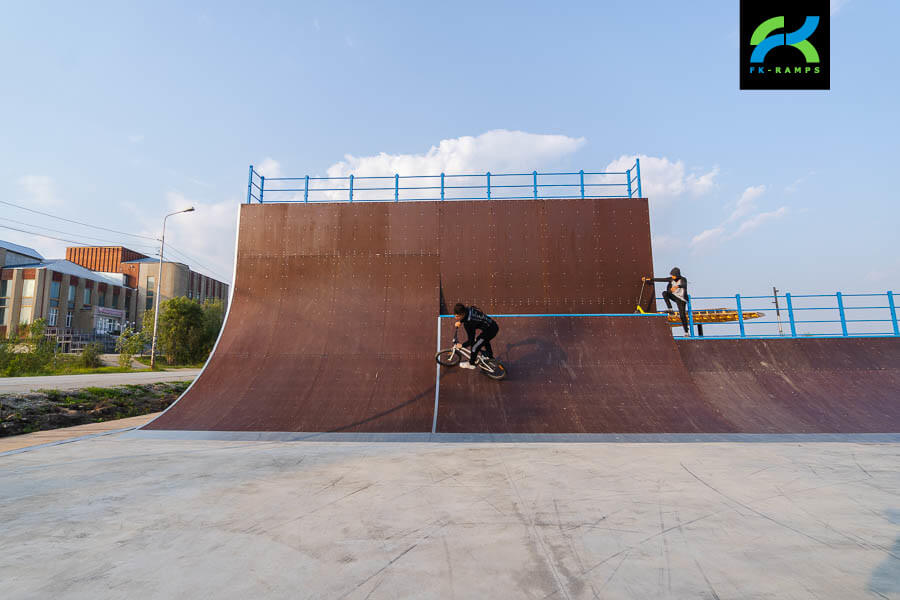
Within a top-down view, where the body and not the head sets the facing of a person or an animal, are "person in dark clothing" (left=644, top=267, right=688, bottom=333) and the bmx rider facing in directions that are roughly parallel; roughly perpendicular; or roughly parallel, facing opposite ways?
roughly parallel

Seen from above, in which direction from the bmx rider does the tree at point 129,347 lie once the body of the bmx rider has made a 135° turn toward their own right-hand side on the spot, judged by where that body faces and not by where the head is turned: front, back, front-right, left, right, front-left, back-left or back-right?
left

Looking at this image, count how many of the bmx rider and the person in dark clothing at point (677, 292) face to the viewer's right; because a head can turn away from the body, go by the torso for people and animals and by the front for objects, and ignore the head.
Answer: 0

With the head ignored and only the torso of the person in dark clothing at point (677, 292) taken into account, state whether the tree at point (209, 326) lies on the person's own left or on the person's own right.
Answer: on the person's own right

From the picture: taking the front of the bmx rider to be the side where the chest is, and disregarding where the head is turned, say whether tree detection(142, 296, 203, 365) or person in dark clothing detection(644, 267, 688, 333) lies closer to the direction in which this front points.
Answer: the tree

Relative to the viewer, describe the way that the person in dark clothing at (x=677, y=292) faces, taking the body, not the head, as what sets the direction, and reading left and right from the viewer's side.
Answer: facing the viewer and to the left of the viewer

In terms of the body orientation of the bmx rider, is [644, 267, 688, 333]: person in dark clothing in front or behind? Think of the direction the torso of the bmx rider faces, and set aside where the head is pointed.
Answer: behind

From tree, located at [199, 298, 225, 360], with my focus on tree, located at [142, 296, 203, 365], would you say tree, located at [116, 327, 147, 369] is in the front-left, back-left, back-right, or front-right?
front-left

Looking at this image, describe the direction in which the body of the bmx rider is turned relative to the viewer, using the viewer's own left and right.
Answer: facing to the left of the viewer

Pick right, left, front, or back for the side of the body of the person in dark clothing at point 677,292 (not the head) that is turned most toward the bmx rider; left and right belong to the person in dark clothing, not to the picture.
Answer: front

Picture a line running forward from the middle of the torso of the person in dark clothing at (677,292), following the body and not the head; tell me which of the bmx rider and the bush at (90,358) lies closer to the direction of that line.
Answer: the bmx rider
